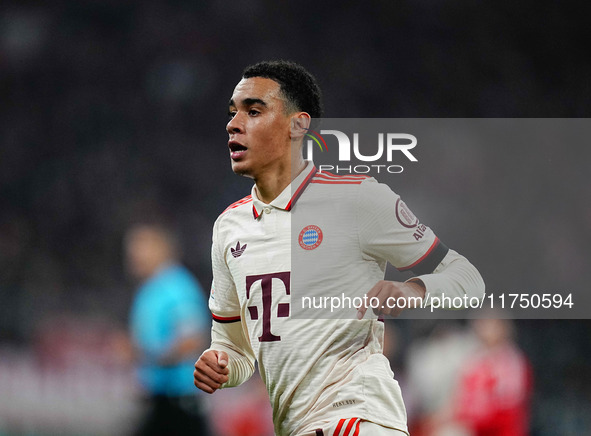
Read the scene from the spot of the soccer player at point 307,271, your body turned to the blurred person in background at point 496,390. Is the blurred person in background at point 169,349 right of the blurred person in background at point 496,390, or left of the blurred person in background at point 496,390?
left

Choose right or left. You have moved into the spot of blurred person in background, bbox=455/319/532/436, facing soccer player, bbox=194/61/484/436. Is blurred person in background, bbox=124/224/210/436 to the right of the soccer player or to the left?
right

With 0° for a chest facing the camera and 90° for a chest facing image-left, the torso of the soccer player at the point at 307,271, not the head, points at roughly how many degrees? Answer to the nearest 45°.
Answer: approximately 45°

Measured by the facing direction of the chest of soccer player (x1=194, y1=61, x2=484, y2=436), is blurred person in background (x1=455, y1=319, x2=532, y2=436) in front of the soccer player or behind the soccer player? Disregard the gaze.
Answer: behind

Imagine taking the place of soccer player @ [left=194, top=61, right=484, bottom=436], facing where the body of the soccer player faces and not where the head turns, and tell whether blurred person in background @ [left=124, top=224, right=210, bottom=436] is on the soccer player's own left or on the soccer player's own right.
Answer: on the soccer player's own right
